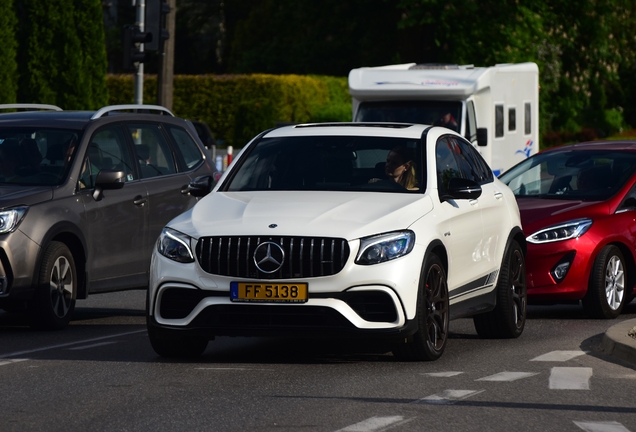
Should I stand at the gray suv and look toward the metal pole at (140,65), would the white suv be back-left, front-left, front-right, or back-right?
back-right

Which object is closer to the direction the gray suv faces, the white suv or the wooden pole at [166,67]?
the white suv

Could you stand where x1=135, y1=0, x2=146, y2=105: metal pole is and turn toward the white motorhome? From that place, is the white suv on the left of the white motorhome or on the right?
right

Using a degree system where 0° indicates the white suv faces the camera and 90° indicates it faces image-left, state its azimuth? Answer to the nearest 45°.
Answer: approximately 0°

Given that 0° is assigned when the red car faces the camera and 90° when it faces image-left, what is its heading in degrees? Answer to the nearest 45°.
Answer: approximately 45°

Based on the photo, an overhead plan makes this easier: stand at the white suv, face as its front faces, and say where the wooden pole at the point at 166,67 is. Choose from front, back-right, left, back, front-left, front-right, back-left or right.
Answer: back

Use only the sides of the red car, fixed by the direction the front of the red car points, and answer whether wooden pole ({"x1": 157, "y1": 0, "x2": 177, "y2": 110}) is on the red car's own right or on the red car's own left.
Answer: on the red car's own right

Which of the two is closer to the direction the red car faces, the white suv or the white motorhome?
the white suv
